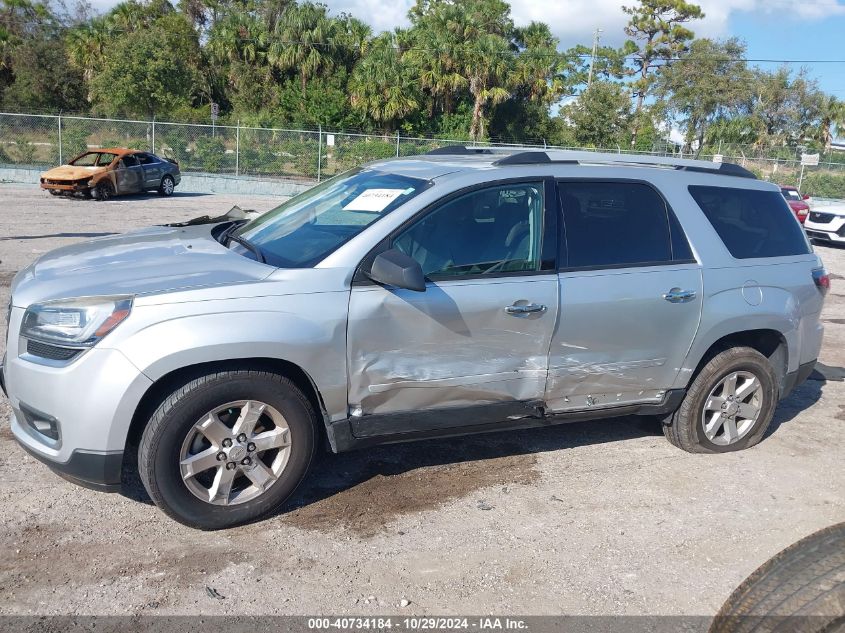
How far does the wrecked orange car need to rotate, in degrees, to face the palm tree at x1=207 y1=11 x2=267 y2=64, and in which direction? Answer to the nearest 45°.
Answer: approximately 135° to its right

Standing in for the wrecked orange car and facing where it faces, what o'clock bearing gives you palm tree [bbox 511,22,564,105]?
The palm tree is roughly at 6 o'clock from the wrecked orange car.

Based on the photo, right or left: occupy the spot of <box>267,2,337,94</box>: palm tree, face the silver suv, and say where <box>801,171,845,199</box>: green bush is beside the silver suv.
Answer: left

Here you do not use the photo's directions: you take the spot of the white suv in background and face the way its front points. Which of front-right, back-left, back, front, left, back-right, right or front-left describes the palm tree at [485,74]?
right

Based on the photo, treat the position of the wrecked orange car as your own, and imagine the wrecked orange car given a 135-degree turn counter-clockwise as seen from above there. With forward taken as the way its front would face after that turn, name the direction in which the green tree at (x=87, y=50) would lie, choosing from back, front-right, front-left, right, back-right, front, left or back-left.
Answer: left

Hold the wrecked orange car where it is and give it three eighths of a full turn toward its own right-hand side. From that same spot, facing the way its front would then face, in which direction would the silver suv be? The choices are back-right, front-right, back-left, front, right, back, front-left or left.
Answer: back

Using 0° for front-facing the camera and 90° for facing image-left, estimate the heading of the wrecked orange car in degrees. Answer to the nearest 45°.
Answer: approximately 45°

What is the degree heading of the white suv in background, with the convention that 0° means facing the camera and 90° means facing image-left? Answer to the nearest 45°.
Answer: approximately 45°

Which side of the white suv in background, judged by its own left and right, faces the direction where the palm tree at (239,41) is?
right

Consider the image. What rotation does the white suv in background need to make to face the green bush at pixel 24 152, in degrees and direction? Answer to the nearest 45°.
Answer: approximately 45° to its right

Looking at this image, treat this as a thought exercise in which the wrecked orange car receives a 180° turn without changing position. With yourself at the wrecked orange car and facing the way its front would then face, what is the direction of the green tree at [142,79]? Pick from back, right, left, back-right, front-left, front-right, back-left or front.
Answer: front-left

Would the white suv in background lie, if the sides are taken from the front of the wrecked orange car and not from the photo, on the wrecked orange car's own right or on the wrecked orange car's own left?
on the wrecked orange car's own left

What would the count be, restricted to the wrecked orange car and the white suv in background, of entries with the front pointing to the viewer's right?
0
